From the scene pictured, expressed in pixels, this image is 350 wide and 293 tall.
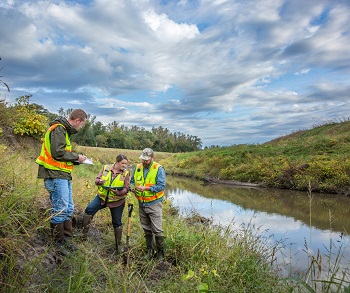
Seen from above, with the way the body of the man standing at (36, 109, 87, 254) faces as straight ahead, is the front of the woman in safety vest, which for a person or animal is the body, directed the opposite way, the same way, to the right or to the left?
to the right

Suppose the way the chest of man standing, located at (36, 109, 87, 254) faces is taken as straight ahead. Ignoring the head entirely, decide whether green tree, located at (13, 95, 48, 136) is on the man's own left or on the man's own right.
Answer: on the man's own left

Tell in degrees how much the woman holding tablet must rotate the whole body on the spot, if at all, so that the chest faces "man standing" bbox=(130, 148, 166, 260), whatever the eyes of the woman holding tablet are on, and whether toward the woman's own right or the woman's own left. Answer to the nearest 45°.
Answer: approximately 90° to the woman's own left

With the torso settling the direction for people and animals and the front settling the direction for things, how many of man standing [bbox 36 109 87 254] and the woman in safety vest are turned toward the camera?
1

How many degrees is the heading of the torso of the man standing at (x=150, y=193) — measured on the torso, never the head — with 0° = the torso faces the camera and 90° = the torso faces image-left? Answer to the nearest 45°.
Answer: approximately 45°

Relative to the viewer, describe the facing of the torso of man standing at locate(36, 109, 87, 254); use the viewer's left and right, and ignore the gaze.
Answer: facing to the right of the viewer

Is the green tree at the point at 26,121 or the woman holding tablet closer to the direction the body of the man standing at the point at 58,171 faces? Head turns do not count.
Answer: the woman holding tablet

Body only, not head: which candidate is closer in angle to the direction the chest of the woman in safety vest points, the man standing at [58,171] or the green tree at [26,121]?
the man standing

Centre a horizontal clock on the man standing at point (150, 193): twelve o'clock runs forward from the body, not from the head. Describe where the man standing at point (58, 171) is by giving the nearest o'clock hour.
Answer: the man standing at point (58, 171) is roughly at 12 o'clock from the man standing at point (150, 193).

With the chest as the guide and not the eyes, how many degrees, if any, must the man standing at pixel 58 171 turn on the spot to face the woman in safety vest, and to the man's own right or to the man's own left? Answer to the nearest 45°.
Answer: approximately 45° to the man's own left

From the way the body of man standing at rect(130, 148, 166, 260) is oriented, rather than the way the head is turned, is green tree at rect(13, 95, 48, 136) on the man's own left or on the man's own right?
on the man's own right
